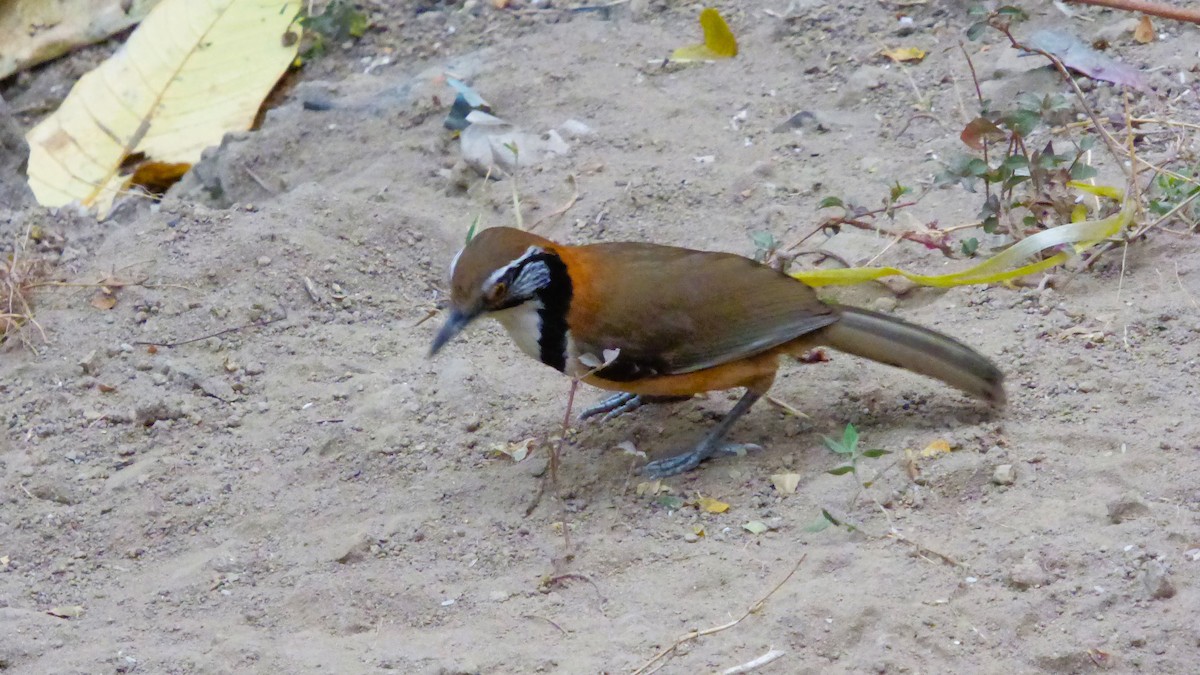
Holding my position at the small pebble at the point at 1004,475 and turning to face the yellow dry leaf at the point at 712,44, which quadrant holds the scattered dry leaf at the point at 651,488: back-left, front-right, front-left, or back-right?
front-left

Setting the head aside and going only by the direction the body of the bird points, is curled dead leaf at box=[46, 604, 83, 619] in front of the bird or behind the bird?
in front

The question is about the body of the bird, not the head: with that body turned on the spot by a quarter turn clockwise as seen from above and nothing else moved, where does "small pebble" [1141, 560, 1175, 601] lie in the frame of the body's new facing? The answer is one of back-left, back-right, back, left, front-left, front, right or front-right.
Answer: back-right

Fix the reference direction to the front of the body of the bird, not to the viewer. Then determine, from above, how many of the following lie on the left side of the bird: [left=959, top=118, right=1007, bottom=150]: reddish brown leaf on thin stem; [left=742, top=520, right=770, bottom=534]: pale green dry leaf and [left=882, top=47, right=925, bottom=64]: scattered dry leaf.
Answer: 1

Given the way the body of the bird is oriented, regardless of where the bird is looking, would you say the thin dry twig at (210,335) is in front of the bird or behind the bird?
in front

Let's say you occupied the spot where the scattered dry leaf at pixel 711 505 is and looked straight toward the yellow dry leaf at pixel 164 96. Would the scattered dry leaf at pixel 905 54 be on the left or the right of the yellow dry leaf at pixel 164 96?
right

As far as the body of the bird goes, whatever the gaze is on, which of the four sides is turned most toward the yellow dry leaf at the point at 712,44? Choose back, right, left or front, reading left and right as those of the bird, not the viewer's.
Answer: right

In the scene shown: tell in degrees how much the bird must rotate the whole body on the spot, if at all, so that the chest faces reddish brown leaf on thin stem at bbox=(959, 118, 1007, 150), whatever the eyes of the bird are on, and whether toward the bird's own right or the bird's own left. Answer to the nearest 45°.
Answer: approximately 135° to the bird's own right

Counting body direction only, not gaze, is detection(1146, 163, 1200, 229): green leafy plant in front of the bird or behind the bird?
behind

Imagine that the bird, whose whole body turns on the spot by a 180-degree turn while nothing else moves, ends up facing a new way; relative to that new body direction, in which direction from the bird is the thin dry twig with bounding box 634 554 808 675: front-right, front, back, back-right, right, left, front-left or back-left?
right

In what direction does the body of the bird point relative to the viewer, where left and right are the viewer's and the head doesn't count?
facing to the left of the viewer

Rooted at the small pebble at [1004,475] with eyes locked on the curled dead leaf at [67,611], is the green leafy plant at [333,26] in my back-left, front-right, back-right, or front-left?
front-right
